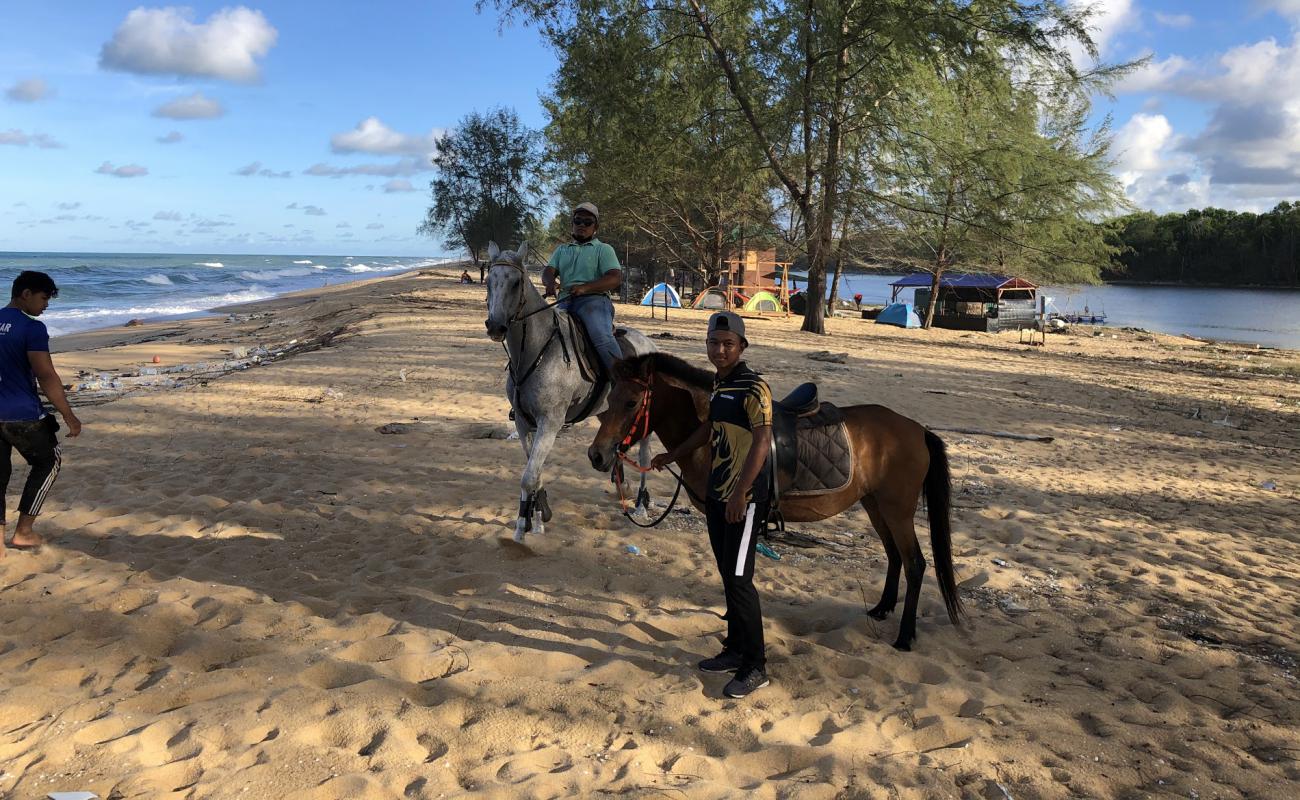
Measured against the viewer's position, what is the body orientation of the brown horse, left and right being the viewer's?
facing to the left of the viewer

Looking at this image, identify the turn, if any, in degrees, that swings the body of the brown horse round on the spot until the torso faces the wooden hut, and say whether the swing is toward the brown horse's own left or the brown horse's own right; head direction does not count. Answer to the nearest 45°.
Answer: approximately 90° to the brown horse's own right

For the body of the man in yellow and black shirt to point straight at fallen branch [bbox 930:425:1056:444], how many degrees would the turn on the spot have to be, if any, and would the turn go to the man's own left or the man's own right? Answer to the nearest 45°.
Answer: approximately 180°

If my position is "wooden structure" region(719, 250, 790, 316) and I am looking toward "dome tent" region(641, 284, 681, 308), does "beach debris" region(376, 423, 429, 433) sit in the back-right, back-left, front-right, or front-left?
front-left

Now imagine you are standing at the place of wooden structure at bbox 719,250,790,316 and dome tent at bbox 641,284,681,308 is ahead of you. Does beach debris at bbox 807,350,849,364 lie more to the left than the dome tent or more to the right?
left

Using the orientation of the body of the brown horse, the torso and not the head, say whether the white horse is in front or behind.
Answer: in front

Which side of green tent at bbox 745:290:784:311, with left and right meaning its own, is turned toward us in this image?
front

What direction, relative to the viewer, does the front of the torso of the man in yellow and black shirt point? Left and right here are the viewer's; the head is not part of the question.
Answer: facing the viewer and to the left of the viewer

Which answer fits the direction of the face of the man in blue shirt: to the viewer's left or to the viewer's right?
to the viewer's right

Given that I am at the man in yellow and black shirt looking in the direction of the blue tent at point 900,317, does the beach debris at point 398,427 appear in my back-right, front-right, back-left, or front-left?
front-left
